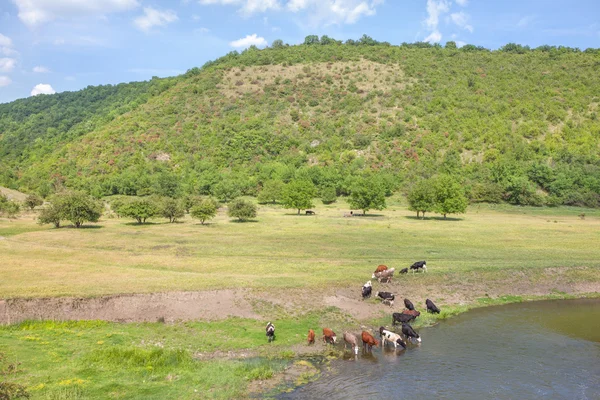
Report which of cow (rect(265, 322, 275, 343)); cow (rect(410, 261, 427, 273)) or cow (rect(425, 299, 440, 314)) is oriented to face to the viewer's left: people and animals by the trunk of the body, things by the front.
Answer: cow (rect(410, 261, 427, 273))

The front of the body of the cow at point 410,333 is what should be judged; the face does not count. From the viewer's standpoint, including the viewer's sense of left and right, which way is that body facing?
facing the viewer and to the right of the viewer

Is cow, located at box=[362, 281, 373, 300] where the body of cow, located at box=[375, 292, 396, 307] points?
no

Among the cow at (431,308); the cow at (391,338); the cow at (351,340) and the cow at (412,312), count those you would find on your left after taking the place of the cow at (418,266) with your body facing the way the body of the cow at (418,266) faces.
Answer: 4

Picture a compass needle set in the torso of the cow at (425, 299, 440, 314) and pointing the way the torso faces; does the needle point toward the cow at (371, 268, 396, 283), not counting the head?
no

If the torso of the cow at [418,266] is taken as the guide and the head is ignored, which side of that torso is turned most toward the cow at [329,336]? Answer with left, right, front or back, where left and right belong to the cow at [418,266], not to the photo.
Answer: left

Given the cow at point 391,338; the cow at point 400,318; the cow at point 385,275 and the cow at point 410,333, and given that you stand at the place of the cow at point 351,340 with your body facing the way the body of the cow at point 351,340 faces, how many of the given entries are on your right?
0

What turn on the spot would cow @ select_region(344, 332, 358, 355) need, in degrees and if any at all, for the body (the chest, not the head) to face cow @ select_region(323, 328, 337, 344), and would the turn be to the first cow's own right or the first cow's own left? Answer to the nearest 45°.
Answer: approximately 135° to the first cow's own right

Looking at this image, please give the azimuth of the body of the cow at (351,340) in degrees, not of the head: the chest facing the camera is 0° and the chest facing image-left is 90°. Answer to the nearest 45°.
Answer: approximately 315°

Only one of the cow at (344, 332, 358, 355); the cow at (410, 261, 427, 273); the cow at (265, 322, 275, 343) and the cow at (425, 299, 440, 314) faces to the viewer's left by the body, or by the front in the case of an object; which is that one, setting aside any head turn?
the cow at (410, 261, 427, 273)

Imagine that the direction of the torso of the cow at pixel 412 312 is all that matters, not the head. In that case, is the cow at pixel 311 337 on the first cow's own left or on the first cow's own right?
on the first cow's own right

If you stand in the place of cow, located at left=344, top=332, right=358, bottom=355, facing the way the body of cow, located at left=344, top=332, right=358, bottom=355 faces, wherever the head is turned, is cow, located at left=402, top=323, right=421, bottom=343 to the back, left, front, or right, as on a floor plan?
left

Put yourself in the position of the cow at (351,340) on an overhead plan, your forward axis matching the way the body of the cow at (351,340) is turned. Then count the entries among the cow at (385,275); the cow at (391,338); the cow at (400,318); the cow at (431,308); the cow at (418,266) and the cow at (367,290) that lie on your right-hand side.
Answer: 0

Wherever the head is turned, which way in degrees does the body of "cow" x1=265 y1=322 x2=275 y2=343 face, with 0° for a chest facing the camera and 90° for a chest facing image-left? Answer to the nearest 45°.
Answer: approximately 0°

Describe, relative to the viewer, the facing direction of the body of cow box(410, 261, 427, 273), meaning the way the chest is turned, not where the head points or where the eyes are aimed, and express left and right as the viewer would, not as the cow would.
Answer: facing to the left of the viewer

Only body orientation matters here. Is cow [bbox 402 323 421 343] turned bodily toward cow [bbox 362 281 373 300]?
no

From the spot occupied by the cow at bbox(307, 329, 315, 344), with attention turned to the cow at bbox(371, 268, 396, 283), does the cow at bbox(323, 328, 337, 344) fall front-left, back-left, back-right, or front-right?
front-right

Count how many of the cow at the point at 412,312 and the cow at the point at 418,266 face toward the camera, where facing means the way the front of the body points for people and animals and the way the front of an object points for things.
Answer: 0

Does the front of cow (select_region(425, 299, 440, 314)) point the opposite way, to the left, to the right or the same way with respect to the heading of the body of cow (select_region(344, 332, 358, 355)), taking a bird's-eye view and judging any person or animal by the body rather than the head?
the same way

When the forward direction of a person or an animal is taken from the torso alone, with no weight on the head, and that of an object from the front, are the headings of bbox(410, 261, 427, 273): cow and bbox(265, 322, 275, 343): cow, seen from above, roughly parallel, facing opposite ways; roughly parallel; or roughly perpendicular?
roughly perpendicular

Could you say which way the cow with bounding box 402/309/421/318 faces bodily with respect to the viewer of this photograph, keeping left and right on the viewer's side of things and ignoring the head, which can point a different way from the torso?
facing to the right of the viewer
